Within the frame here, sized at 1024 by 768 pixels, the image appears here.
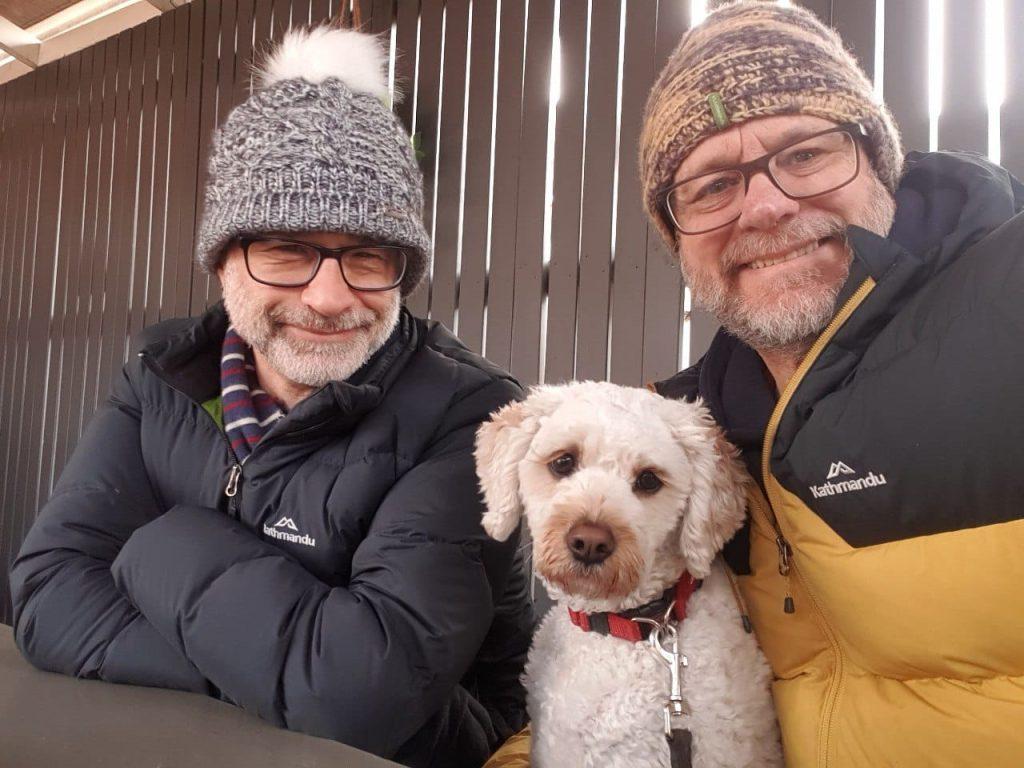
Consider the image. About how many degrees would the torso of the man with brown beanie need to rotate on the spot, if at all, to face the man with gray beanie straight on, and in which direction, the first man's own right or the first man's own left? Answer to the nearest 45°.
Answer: approximately 45° to the first man's own right

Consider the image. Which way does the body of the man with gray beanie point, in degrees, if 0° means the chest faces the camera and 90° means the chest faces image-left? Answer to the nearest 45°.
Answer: approximately 45°

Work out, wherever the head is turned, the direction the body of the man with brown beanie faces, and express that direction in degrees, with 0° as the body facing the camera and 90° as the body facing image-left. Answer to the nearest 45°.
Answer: approximately 45°

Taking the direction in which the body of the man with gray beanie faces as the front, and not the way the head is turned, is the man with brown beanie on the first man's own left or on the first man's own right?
on the first man's own left
